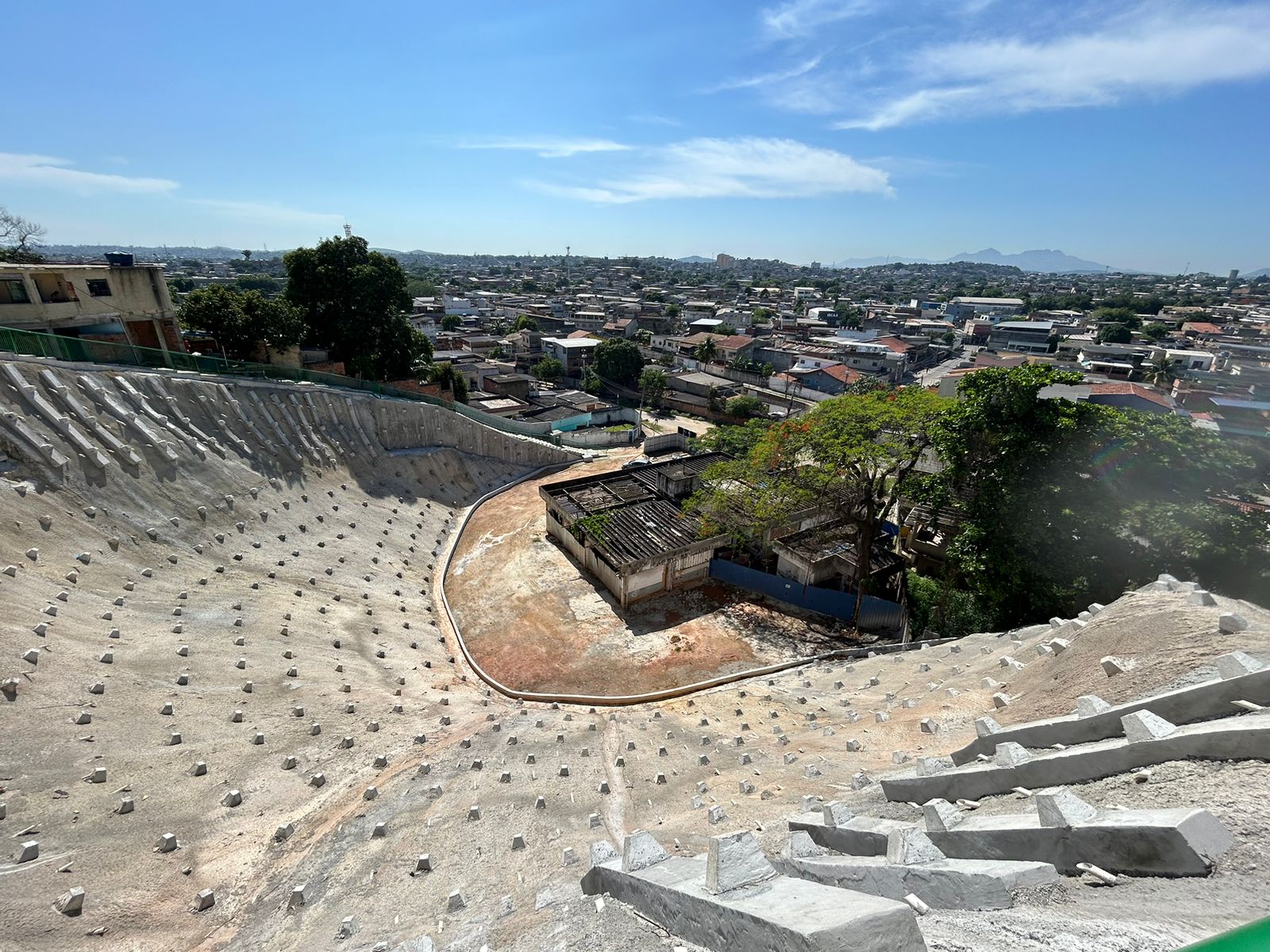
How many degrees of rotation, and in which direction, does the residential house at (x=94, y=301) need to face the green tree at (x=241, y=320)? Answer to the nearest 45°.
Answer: approximately 90° to its left

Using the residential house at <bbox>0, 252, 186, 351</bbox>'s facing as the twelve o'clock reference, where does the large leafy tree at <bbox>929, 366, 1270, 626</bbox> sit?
The large leafy tree is roughly at 11 o'clock from the residential house.

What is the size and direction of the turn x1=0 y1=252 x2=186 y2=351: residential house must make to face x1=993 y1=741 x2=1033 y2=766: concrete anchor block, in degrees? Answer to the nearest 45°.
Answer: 0° — it already faces it

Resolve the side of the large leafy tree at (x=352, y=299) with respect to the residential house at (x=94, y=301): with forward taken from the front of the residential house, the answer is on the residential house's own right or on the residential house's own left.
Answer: on the residential house's own left

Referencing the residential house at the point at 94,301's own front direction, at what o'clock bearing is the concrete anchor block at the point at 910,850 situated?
The concrete anchor block is roughly at 12 o'clock from the residential house.

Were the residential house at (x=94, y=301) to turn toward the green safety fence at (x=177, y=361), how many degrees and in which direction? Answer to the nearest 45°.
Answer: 0° — it already faces it

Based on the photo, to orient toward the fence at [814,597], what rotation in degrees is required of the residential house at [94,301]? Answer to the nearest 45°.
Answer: approximately 45° to its left

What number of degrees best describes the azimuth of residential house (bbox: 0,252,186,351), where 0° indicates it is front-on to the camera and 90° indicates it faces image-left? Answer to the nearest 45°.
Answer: approximately 0°

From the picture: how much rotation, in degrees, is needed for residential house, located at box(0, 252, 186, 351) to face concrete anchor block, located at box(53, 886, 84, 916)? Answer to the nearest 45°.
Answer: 0° — it already faces it

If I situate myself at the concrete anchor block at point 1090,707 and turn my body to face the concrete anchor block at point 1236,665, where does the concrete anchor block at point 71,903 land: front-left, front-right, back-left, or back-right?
back-right
